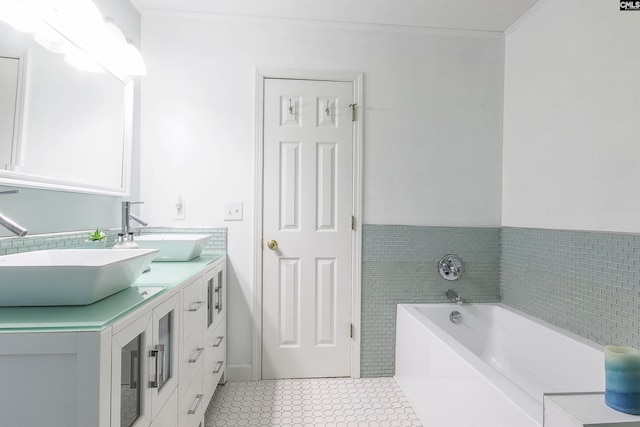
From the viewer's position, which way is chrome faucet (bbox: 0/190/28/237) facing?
facing the viewer and to the right of the viewer

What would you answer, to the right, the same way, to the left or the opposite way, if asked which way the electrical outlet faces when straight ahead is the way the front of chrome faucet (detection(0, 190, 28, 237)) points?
to the right

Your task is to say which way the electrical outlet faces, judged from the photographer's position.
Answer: facing the viewer

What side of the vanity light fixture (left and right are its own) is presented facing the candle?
front

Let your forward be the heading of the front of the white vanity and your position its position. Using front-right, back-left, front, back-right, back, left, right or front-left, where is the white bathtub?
front-left

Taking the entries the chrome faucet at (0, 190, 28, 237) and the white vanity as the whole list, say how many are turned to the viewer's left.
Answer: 0

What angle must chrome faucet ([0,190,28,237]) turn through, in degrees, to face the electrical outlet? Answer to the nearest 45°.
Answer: approximately 90° to its left

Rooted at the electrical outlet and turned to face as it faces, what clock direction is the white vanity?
The white vanity is roughly at 12 o'clock from the electrical outlet.

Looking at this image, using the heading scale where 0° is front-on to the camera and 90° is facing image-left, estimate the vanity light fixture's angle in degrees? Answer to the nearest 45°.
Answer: approximately 315°

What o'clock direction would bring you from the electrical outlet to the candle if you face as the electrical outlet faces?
The candle is roughly at 11 o'clock from the electrical outlet.

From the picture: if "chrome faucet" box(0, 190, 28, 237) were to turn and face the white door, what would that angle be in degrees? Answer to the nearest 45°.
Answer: approximately 45° to its left

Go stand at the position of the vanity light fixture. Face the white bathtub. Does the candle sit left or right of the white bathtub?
right

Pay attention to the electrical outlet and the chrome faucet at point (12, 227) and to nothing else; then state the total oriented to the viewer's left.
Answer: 0
